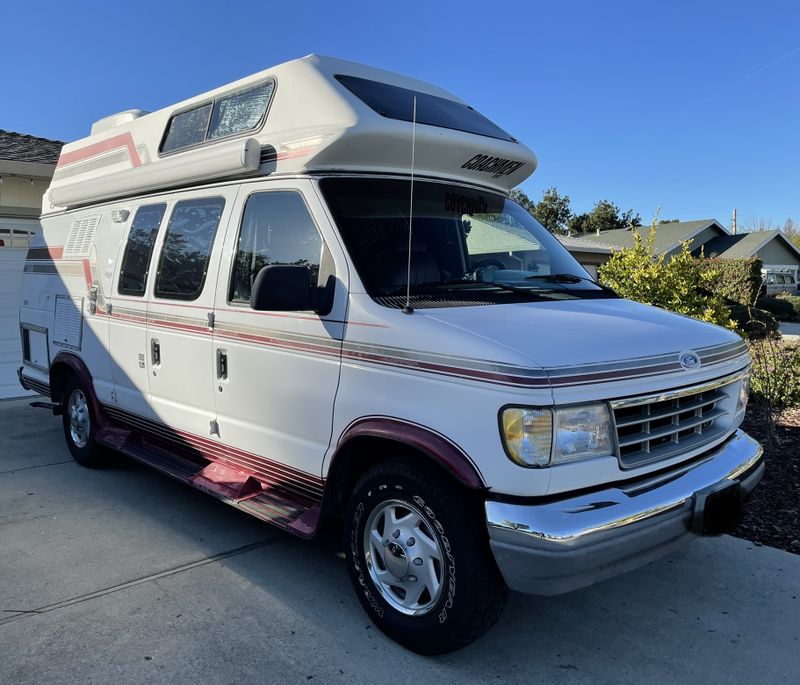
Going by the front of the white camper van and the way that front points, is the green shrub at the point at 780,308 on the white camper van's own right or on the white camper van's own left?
on the white camper van's own left

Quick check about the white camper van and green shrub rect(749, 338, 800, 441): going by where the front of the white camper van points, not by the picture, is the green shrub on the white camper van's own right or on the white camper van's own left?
on the white camper van's own left

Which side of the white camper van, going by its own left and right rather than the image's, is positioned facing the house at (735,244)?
left

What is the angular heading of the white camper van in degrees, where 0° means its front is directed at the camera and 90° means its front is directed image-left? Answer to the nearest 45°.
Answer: approximately 315°

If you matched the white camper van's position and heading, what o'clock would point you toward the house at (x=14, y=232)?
The house is roughly at 6 o'clock from the white camper van.
